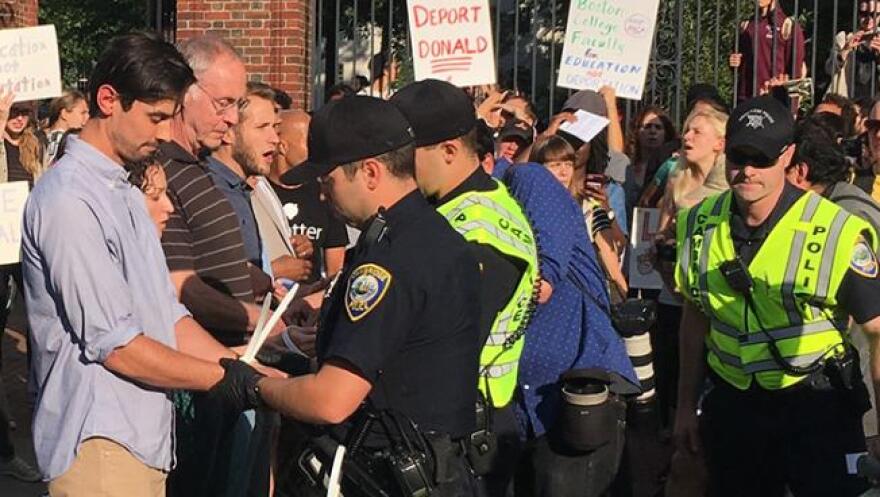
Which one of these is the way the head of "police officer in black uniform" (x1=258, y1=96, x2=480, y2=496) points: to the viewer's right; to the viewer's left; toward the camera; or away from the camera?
to the viewer's left

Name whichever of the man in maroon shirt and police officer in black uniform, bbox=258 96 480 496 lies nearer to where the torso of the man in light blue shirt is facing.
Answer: the police officer in black uniform

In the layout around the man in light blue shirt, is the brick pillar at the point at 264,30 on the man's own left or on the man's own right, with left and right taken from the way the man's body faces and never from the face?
on the man's own left

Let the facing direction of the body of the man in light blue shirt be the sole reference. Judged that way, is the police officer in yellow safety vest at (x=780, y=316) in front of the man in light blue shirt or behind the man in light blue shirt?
in front

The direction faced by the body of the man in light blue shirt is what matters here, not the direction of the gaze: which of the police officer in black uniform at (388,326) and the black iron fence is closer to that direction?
the police officer in black uniform

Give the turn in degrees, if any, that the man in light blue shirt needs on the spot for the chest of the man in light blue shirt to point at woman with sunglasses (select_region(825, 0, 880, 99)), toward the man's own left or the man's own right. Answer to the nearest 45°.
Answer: approximately 45° to the man's own left

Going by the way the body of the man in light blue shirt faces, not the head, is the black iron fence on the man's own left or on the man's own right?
on the man's own left

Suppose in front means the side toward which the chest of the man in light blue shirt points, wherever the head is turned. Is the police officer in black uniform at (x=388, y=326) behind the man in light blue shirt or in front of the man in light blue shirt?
in front

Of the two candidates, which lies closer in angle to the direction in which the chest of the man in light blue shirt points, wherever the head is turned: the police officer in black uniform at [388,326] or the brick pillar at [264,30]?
the police officer in black uniform

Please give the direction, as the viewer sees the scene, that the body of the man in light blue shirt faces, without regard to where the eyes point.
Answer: to the viewer's right

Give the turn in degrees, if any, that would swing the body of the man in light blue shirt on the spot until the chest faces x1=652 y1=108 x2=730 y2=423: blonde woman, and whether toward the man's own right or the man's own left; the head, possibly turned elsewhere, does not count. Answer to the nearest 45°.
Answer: approximately 45° to the man's own left
